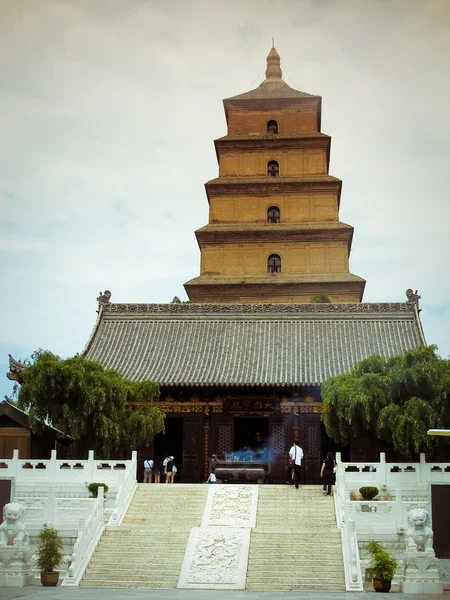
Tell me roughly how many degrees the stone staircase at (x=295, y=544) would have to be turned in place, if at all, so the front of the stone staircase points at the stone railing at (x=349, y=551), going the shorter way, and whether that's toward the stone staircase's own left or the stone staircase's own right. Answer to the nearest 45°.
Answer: approximately 45° to the stone staircase's own left

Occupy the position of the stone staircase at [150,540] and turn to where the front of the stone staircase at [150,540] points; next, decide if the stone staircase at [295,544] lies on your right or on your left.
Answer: on your left

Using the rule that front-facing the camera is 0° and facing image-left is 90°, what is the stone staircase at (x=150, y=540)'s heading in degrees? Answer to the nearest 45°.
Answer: approximately 0°

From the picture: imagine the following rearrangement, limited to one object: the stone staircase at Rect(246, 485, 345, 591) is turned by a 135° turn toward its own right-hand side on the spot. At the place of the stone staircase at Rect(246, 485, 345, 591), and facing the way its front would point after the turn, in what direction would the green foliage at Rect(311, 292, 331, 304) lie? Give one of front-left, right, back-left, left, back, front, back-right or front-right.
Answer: front-right

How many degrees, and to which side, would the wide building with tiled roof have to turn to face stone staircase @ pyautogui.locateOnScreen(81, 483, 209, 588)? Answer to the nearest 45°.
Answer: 0° — it already faces it

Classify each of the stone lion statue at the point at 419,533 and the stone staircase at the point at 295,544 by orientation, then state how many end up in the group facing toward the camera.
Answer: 2
